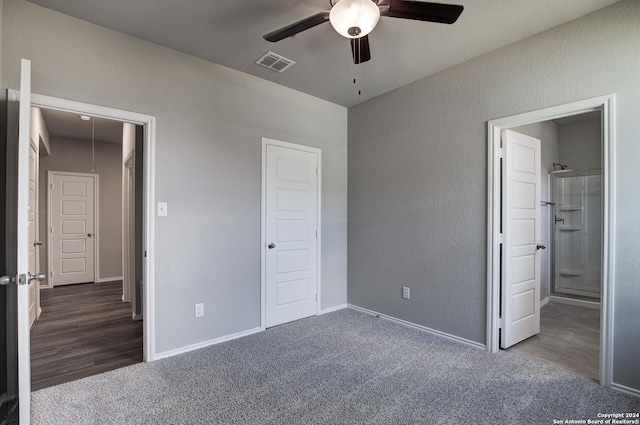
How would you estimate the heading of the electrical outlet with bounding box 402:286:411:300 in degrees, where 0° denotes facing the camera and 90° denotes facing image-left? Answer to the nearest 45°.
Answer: approximately 45°

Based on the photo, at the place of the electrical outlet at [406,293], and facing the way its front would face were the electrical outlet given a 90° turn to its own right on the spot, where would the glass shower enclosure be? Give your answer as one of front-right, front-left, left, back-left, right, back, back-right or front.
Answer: right

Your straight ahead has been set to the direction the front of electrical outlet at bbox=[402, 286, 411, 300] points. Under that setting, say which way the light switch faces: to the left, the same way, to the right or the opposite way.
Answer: to the left

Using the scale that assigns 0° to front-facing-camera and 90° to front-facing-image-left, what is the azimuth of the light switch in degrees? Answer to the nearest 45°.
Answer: approximately 0°

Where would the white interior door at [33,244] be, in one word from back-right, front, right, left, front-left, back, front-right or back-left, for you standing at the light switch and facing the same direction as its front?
back-right

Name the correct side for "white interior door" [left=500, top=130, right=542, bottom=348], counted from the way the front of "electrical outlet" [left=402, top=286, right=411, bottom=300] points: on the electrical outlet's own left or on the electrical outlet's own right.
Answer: on the electrical outlet's own left

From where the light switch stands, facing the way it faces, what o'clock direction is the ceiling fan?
The ceiling fan is roughly at 11 o'clock from the light switch.
